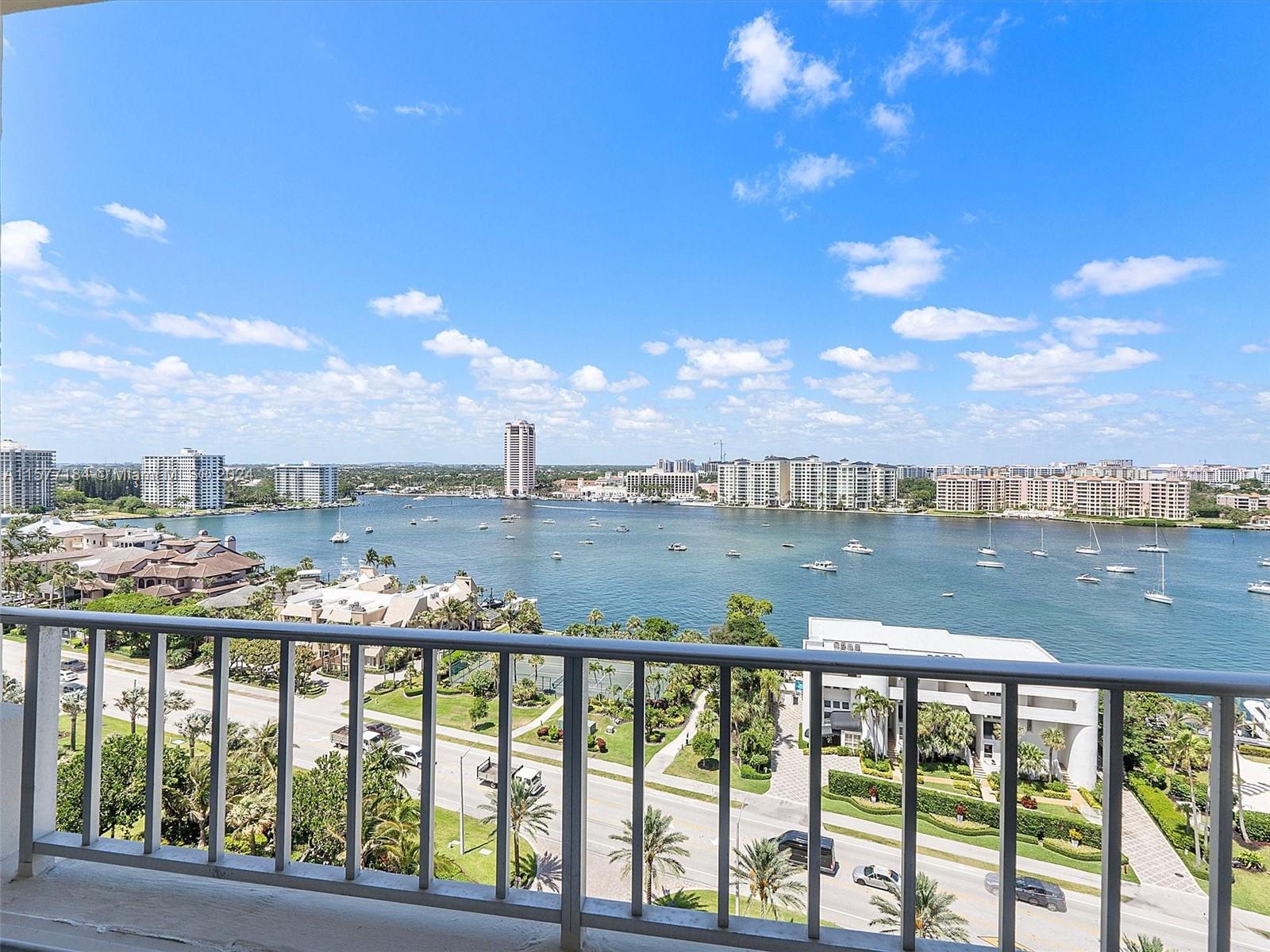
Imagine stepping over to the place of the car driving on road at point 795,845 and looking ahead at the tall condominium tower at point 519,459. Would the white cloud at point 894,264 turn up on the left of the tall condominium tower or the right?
right

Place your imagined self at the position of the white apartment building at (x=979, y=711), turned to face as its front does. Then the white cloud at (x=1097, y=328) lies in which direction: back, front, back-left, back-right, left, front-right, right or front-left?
back

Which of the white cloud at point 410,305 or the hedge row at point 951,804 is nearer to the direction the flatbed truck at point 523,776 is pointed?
the hedge row

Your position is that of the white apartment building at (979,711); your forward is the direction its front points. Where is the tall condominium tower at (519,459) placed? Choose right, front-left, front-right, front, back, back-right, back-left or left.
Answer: back-right

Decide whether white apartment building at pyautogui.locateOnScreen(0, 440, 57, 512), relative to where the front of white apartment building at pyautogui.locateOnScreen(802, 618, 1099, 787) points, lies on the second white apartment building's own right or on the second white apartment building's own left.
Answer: on the second white apartment building's own right

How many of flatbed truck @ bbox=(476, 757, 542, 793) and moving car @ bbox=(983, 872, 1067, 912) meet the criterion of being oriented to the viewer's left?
1
